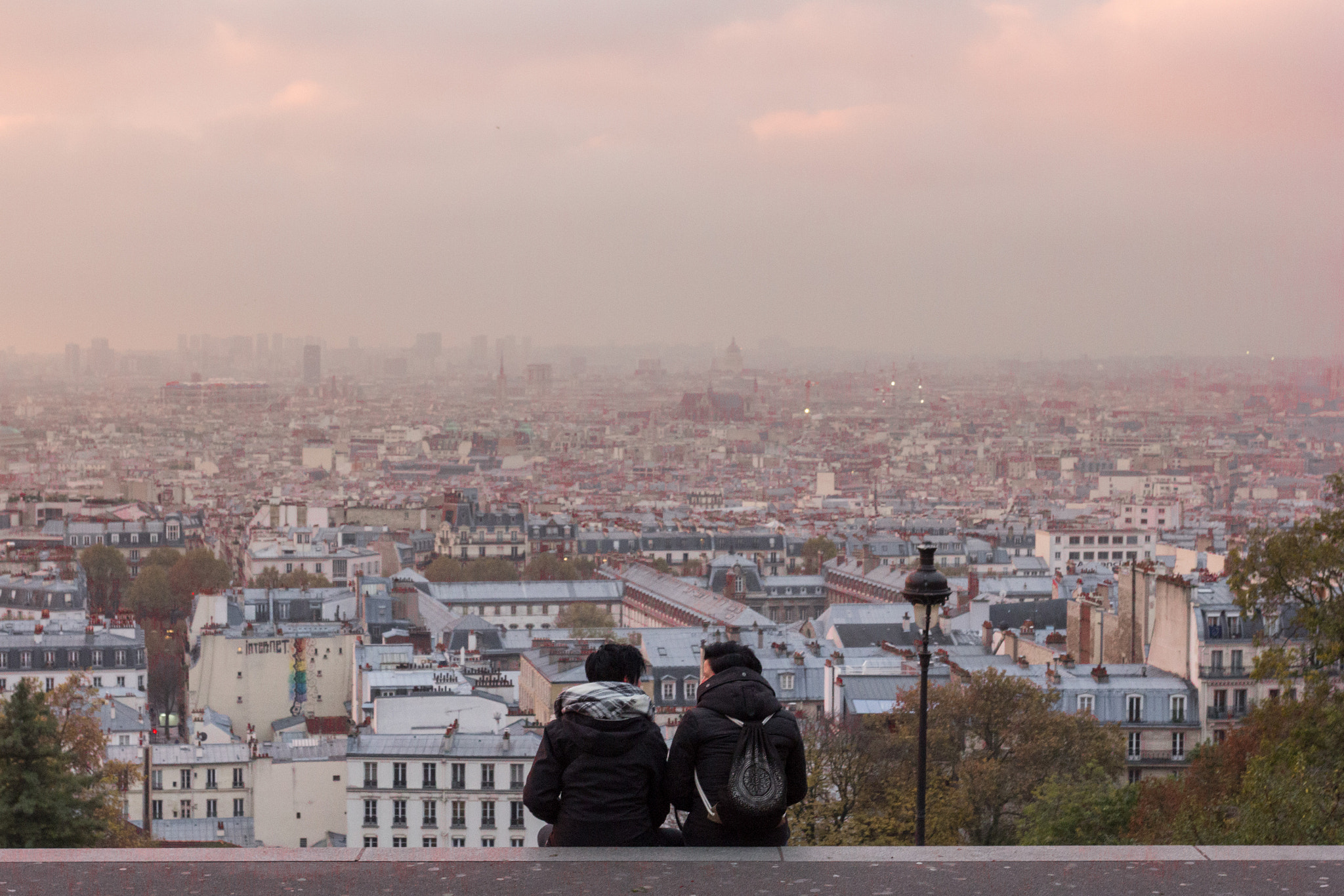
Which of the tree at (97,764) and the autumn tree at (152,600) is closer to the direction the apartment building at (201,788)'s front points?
the tree

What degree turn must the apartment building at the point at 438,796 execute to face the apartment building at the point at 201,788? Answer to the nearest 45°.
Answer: approximately 135° to its right

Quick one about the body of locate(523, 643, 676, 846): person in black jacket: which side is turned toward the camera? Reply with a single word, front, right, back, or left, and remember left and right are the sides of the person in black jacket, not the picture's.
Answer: back

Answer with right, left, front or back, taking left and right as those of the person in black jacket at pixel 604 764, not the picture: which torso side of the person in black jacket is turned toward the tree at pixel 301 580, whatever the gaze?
front

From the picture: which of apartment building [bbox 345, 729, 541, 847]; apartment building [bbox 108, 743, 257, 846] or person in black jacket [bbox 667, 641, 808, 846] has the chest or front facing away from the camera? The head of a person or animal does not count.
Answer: the person in black jacket

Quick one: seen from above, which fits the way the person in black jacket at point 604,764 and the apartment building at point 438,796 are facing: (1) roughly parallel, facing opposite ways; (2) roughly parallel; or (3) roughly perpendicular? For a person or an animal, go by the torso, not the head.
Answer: roughly parallel, facing opposite ways

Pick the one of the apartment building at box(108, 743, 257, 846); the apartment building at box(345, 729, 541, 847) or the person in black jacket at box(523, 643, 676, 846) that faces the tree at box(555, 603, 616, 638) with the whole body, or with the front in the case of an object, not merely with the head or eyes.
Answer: the person in black jacket

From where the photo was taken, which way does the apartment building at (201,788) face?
toward the camera

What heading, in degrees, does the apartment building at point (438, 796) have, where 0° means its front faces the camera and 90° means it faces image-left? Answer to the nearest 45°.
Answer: approximately 0°

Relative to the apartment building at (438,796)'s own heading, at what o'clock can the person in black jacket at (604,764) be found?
The person in black jacket is roughly at 12 o'clock from the apartment building.

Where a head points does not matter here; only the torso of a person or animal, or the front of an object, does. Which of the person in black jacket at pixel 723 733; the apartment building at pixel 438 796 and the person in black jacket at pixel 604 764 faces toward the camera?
the apartment building

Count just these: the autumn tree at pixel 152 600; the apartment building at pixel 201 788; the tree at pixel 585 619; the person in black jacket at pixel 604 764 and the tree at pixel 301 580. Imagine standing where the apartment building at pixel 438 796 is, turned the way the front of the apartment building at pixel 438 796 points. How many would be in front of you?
1

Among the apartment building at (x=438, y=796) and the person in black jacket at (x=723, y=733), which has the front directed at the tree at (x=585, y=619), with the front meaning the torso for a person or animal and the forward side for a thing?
the person in black jacket

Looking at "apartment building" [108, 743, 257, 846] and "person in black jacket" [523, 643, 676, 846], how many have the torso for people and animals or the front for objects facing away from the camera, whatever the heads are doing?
1

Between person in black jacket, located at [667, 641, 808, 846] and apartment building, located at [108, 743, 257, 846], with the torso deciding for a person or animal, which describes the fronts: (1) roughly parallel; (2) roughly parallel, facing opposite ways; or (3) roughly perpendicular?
roughly parallel, facing opposite ways

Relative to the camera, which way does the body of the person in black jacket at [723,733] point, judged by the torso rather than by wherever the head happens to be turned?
away from the camera

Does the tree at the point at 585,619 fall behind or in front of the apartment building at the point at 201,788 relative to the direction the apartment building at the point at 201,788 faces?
behind

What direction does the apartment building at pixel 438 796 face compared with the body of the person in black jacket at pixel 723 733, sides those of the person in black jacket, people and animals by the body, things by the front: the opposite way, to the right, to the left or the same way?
the opposite way

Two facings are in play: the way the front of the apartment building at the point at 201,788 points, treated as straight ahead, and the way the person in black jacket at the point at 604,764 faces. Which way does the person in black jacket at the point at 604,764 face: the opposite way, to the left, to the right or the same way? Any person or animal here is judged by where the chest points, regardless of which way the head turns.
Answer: the opposite way

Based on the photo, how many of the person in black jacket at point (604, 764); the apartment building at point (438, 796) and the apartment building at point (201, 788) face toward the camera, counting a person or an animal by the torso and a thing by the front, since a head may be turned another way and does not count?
2
